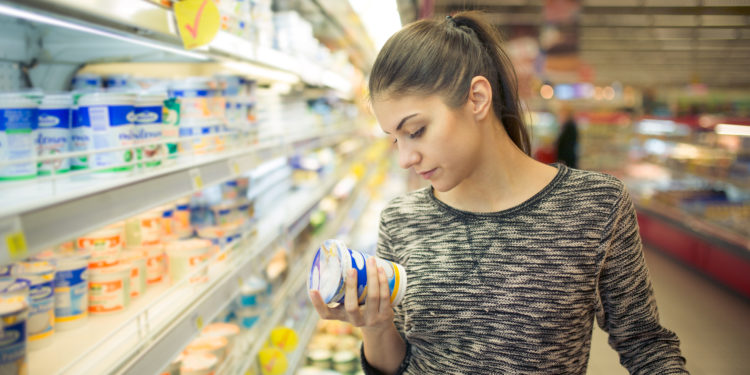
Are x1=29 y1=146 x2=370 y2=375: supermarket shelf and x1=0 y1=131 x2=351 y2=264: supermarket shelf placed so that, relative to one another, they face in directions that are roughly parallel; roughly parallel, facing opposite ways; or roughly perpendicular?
roughly parallel

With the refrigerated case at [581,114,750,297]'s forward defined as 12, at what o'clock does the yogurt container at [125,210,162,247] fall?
The yogurt container is roughly at 11 o'clock from the refrigerated case.

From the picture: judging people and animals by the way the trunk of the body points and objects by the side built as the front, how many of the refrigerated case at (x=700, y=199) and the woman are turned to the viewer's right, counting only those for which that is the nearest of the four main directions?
0

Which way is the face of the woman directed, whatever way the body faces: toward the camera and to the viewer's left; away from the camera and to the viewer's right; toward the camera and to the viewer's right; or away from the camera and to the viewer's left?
toward the camera and to the viewer's left

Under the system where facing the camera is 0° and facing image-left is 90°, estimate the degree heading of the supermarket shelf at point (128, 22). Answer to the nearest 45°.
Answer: approximately 315°

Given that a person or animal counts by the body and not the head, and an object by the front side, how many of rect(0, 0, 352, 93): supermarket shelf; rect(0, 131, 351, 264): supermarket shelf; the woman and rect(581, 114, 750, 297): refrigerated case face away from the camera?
0

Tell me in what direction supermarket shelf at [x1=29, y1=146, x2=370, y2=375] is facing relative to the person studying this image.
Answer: facing the viewer and to the right of the viewer

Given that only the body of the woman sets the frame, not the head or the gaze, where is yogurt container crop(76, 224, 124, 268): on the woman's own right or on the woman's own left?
on the woman's own right

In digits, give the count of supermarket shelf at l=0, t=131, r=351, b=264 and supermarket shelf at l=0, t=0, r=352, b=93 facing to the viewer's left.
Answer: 0

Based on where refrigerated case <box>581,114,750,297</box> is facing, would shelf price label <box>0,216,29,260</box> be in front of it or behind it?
in front

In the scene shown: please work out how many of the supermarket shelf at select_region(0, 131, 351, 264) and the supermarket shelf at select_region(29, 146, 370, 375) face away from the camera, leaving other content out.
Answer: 0
